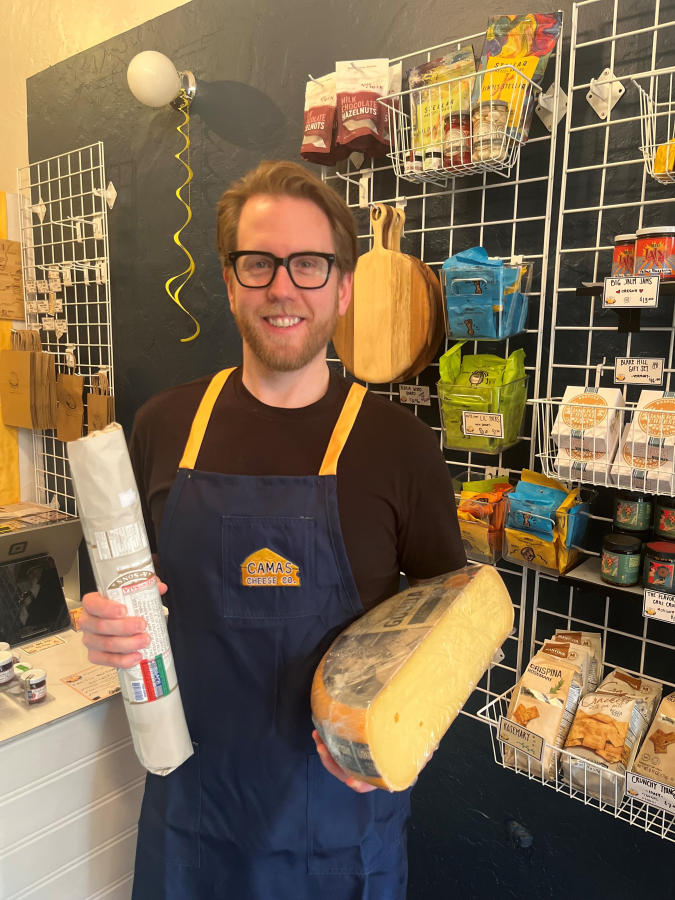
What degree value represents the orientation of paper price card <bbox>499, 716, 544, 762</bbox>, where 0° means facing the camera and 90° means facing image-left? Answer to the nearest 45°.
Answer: approximately 45°

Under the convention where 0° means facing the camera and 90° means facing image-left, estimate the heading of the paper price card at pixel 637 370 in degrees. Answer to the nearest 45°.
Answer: approximately 0°

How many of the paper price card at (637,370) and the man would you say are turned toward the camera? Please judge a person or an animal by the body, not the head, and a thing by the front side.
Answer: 2
